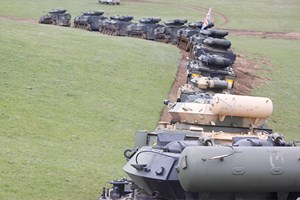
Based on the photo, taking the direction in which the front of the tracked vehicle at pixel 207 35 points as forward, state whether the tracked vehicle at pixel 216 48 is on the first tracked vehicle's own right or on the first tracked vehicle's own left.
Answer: on the first tracked vehicle's own left

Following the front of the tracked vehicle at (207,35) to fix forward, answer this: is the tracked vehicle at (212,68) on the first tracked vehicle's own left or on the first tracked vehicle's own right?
on the first tracked vehicle's own left
